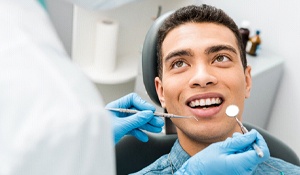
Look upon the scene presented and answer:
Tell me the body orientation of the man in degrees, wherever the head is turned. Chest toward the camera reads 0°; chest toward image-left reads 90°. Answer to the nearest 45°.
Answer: approximately 0°
